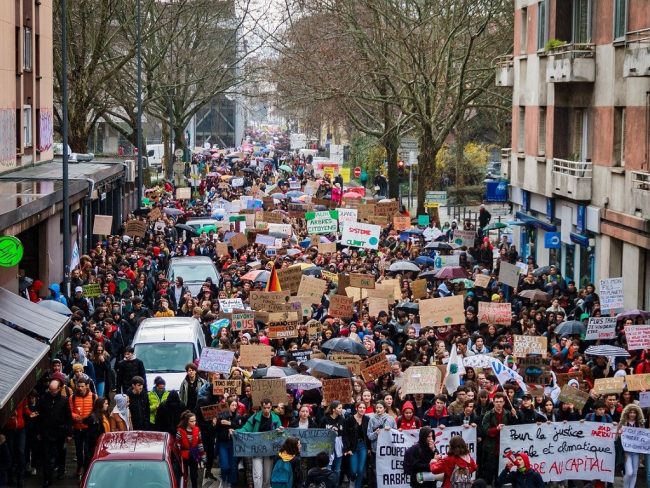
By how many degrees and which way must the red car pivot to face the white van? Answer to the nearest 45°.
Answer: approximately 180°

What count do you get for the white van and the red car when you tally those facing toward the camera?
2

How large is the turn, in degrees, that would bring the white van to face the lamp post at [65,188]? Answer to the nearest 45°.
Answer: approximately 180°

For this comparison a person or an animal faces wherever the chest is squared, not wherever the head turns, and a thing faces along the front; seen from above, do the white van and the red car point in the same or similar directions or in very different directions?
same or similar directions

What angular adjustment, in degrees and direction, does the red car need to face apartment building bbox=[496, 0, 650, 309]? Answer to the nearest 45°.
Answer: approximately 135° to its left

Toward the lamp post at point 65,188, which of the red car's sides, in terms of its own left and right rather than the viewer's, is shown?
back

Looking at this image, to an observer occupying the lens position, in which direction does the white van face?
facing the viewer

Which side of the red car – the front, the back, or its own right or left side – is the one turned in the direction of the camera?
front

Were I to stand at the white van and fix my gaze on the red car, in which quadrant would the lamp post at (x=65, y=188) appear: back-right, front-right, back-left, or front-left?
back-right

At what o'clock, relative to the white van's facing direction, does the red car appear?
The red car is roughly at 12 o'clock from the white van.

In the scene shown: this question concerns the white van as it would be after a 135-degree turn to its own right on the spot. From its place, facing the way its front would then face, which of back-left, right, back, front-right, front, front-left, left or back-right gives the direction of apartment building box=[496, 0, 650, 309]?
right

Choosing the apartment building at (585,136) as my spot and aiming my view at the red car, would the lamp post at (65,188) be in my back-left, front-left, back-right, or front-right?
front-right
